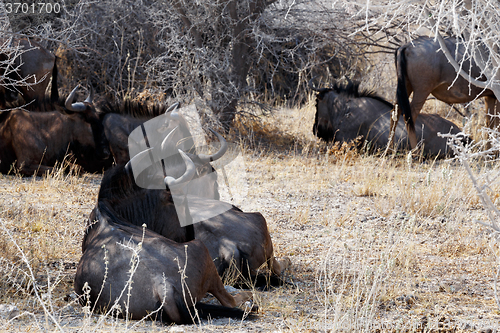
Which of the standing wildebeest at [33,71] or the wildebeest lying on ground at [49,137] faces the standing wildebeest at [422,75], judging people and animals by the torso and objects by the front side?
the wildebeest lying on ground

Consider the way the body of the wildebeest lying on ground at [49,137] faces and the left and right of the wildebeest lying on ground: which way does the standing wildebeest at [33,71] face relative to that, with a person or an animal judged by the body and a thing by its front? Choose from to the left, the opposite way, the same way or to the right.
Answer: the opposite way

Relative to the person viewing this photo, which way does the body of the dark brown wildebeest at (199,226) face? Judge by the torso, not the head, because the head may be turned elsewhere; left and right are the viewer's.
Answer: facing away from the viewer and to the left of the viewer

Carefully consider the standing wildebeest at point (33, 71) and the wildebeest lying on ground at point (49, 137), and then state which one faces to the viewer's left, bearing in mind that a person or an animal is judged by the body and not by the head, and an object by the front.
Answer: the standing wildebeest

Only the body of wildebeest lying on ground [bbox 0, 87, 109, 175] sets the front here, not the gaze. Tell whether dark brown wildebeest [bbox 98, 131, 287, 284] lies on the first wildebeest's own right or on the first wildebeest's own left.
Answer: on the first wildebeest's own right

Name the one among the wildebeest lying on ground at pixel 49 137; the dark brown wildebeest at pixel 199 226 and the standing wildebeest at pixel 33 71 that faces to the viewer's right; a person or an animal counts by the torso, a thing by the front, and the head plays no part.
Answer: the wildebeest lying on ground

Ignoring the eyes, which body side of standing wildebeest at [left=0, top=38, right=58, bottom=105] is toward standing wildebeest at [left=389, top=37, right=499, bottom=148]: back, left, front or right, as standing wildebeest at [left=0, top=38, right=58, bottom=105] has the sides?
back

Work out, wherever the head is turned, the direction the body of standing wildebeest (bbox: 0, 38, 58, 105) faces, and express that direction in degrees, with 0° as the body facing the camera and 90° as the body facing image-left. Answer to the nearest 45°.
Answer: approximately 90°

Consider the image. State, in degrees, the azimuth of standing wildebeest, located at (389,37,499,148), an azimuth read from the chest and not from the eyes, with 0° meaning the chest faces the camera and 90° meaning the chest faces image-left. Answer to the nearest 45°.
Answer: approximately 225°

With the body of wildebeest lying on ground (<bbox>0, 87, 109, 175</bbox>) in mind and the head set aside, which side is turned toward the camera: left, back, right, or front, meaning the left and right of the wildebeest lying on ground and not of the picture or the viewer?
right

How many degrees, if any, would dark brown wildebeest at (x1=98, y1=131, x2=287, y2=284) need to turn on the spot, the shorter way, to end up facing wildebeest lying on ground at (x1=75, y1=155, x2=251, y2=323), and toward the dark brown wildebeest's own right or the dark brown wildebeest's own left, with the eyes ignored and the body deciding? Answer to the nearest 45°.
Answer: approximately 135° to the dark brown wildebeest's own left
